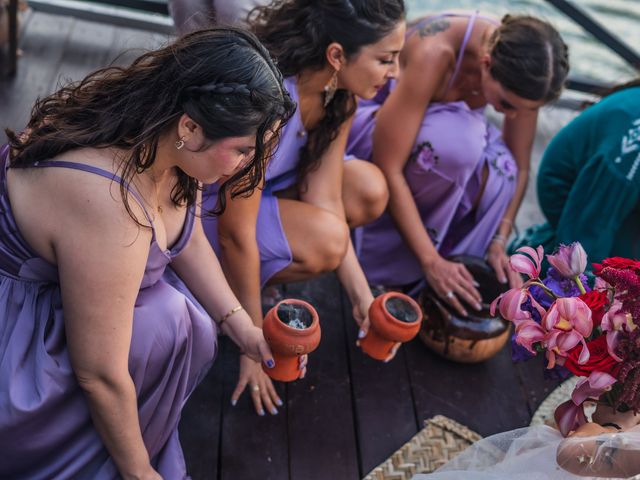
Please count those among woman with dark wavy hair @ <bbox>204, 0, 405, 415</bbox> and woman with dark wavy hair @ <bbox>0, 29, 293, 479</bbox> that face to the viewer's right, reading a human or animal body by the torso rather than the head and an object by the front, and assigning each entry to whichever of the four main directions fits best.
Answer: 2

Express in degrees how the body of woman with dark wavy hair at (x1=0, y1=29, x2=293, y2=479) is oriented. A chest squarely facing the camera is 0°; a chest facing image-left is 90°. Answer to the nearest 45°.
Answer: approximately 270°

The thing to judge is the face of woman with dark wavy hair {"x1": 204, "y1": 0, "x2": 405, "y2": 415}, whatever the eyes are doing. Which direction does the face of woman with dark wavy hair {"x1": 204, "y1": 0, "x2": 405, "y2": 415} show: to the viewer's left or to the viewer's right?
to the viewer's right

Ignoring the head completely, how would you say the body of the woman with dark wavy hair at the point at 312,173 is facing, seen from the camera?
to the viewer's right

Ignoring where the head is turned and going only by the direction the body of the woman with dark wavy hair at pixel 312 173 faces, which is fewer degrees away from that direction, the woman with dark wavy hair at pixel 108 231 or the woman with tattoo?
the woman with tattoo

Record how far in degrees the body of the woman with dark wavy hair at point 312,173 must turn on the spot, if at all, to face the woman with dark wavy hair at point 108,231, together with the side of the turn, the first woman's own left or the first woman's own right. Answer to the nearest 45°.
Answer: approximately 135° to the first woman's own right
